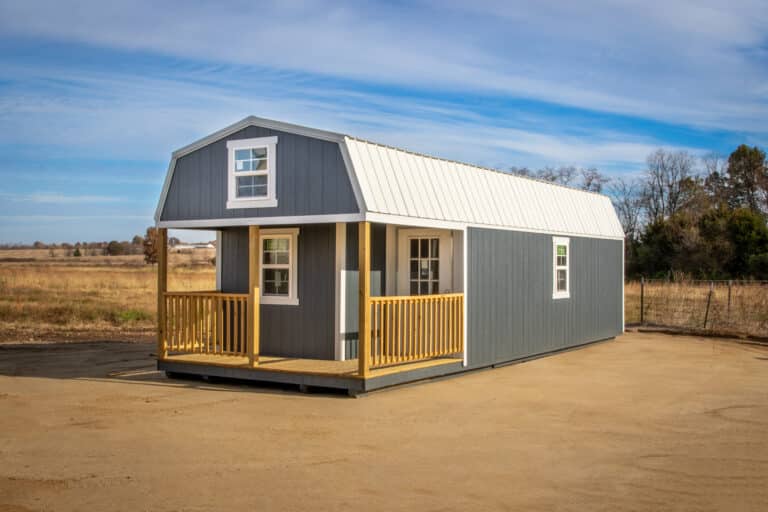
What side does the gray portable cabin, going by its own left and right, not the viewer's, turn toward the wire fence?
back

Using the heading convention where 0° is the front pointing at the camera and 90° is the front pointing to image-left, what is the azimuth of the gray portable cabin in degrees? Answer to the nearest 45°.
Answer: approximately 45°
